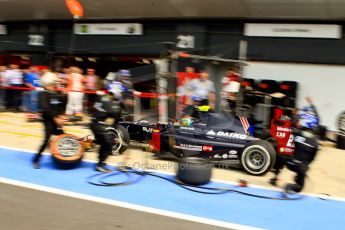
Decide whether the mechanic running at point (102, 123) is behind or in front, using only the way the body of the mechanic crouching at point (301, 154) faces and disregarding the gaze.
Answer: in front

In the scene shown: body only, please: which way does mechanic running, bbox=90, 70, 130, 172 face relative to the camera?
to the viewer's right

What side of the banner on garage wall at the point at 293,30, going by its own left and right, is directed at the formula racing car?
front

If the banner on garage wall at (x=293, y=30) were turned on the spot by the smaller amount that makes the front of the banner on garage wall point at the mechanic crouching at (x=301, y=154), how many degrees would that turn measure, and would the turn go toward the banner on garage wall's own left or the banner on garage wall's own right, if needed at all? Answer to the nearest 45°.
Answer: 0° — it already faces them

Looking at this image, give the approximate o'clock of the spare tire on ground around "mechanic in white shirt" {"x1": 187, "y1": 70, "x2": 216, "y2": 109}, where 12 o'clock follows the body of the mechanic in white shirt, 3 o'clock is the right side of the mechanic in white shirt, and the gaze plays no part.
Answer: The spare tire on ground is roughly at 1 o'clock from the mechanic in white shirt.

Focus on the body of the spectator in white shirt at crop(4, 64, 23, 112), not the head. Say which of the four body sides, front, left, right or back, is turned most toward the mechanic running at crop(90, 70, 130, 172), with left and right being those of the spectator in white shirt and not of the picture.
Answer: front

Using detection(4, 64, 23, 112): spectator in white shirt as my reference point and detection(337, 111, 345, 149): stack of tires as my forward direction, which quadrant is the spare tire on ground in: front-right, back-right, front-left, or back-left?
front-right

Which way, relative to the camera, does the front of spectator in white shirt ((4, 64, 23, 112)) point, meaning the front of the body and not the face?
toward the camera

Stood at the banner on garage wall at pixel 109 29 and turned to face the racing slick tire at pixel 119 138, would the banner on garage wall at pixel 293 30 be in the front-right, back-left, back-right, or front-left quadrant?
front-left

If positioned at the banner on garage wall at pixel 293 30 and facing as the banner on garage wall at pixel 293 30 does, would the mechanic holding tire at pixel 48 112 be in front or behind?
in front

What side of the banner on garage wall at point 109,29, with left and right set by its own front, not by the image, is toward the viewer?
front

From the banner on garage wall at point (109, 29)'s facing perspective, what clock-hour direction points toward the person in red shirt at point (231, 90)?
The person in red shirt is roughly at 11 o'clock from the banner on garage wall.

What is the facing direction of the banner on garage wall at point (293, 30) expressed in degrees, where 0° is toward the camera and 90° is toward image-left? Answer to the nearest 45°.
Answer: approximately 0°

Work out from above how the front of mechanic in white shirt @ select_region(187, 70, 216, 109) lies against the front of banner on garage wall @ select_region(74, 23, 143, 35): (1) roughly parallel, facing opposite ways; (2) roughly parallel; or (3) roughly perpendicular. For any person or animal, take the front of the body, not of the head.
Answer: roughly parallel

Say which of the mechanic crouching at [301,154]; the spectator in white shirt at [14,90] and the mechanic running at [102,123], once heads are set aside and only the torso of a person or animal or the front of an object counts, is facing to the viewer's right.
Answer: the mechanic running
